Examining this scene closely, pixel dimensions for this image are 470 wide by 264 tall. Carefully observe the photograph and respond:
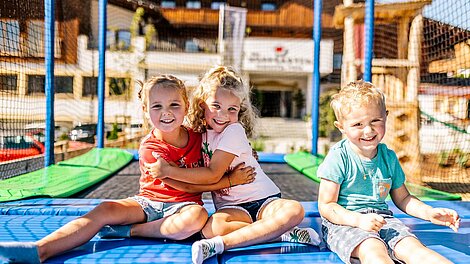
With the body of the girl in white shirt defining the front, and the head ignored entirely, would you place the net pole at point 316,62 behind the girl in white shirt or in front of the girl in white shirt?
behind

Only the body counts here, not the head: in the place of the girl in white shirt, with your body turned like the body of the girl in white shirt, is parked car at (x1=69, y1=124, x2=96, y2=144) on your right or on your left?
on your right

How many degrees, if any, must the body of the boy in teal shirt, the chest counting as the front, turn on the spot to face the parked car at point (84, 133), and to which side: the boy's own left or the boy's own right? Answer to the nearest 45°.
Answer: approximately 180°

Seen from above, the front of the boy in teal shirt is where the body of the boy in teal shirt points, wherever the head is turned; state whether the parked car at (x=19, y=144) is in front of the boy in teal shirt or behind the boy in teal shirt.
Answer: behind

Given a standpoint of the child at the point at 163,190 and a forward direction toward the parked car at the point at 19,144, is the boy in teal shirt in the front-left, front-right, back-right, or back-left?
back-right
